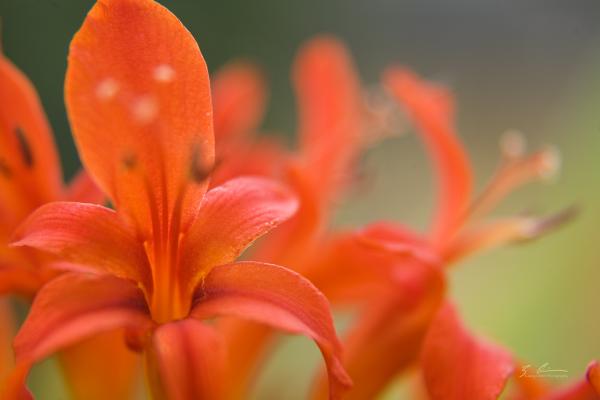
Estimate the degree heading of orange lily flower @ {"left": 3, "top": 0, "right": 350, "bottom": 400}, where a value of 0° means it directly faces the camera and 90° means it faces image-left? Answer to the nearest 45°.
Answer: approximately 0°
